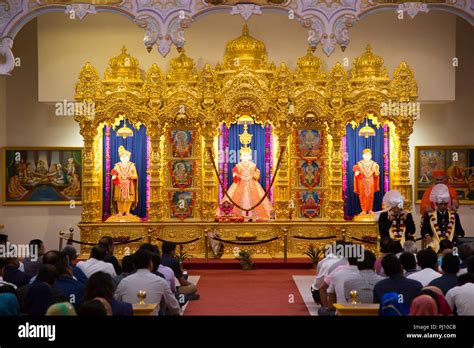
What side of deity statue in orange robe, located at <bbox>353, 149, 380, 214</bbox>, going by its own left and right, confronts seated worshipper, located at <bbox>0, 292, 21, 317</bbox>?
front

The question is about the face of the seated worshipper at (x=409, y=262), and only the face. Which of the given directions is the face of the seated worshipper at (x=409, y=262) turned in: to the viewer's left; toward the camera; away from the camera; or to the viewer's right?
away from the camera

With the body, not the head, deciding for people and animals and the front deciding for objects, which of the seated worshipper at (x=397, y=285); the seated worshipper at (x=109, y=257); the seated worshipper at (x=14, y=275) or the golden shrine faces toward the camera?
the golden shrine

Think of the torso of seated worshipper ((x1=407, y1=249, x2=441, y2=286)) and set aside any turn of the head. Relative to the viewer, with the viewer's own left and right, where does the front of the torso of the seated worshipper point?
facing away from the viewer

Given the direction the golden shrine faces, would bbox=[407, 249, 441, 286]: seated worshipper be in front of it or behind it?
in front

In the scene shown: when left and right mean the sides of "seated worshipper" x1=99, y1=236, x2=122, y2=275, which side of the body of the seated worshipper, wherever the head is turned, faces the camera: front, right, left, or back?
back

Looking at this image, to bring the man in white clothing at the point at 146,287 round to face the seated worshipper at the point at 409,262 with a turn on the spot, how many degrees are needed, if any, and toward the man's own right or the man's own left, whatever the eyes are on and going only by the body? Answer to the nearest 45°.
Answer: approximately 90° to the man's own right

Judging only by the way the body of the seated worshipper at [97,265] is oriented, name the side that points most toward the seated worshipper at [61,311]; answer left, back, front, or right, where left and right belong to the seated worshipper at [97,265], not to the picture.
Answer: back

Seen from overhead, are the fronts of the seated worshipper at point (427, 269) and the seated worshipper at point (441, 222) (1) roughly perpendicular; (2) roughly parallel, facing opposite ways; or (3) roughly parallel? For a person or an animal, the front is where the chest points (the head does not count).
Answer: roughly parallel, facing opposite ways

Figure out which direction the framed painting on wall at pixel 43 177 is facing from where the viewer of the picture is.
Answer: facing the viewer

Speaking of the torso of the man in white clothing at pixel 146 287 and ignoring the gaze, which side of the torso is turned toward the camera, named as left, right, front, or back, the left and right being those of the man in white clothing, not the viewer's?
back

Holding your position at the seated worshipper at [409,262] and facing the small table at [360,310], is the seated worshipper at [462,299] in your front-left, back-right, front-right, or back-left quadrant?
front-left

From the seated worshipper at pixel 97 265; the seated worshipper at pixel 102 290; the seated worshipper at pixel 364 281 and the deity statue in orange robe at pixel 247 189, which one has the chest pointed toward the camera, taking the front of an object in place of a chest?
the deity statue in orange robe

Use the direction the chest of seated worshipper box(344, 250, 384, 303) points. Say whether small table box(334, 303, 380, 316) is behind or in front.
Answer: behind

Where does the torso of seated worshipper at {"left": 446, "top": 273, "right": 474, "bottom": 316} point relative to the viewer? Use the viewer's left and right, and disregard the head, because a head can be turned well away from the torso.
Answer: facing away from the viewer

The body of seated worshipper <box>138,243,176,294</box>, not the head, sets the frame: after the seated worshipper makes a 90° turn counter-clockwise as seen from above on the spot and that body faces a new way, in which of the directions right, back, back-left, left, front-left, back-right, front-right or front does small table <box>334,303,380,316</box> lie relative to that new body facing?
back-left

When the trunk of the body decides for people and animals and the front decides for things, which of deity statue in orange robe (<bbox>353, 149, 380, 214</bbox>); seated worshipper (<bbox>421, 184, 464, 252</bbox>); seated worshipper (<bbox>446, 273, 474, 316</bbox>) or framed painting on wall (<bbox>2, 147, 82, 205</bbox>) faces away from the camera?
seated worshipper (<bbox>446, 273, 474, 316</bbox>)

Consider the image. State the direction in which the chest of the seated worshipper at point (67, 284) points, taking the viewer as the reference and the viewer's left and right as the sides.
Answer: facing away from the viewer

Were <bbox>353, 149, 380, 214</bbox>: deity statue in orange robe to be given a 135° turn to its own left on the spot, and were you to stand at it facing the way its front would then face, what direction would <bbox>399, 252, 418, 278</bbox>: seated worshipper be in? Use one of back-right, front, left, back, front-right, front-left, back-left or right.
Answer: back-right
